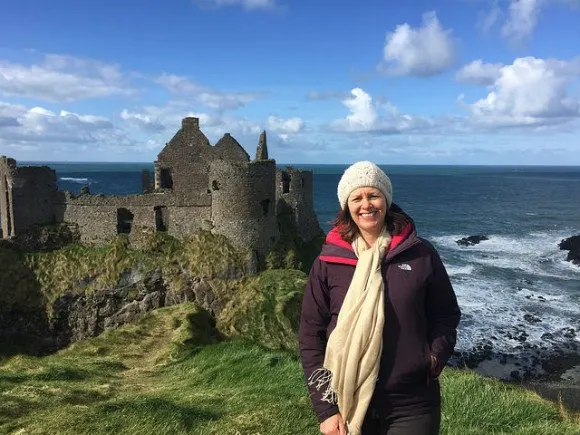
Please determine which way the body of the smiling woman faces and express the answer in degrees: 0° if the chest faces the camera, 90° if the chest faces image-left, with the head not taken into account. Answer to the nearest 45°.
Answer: approximately 0°

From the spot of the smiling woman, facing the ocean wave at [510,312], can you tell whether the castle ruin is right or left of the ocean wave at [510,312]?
left

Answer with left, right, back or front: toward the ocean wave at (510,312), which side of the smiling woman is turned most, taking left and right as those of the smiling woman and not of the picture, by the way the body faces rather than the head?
back

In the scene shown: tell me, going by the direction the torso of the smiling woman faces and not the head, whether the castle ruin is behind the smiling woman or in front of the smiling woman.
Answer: behind

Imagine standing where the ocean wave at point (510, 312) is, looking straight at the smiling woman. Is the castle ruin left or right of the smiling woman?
right
